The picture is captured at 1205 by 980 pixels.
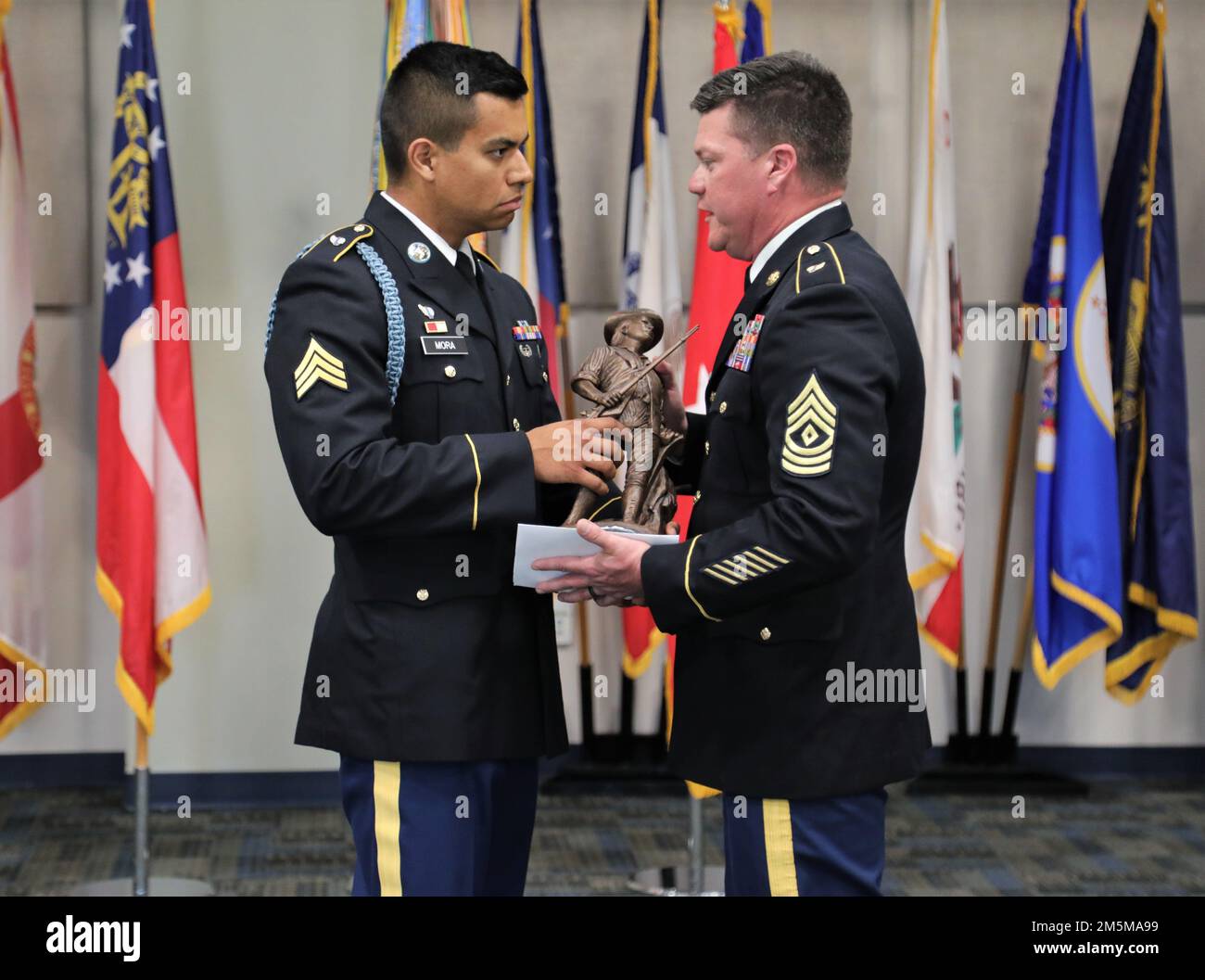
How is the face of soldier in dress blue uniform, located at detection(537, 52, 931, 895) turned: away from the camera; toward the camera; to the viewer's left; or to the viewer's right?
to the viewer's left

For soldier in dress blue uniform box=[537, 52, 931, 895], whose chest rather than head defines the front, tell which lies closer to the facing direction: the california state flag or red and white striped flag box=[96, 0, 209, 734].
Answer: the red and white striped flag

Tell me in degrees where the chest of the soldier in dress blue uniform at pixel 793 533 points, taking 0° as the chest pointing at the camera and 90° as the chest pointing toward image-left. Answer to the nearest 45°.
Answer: approximately 90°

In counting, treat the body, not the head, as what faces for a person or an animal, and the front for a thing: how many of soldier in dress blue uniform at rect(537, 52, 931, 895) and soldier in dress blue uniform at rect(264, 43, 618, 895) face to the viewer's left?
1

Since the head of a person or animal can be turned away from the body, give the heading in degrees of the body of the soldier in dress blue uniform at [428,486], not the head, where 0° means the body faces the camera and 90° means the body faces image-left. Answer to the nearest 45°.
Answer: approximately 315°

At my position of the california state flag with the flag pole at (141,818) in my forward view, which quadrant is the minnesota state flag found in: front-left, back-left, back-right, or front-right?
back-left

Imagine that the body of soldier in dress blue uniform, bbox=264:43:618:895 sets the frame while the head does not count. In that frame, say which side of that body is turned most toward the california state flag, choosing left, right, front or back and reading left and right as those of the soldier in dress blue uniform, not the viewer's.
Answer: left

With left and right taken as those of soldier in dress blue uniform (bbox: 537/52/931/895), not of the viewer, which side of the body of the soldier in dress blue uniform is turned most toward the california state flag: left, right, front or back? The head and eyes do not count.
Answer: right

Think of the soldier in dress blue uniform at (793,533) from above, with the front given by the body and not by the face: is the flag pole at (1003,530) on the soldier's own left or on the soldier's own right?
on the soldier's own right
